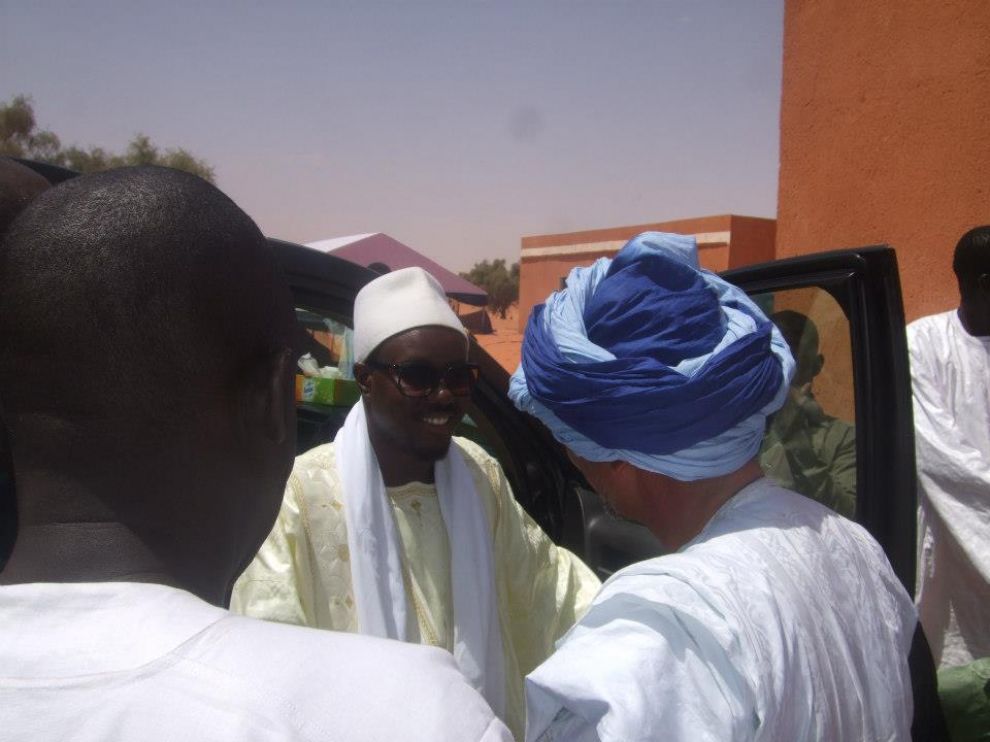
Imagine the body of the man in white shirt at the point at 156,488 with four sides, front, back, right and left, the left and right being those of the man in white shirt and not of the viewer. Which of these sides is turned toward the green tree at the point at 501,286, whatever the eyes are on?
front

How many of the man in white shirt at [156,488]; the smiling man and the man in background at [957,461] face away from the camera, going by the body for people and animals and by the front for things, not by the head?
1

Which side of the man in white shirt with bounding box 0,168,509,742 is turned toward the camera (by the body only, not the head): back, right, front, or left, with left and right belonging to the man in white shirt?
back

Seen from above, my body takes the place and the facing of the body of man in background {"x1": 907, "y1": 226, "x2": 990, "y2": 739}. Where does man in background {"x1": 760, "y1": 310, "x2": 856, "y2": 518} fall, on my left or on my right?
on my right

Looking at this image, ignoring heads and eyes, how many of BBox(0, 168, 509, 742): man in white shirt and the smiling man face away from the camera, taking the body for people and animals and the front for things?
1

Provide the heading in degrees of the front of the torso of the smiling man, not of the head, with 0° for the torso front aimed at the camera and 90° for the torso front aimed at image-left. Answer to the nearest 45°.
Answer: approximately 315°

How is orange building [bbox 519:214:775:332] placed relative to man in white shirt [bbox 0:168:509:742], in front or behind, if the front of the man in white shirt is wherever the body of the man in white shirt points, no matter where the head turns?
in front

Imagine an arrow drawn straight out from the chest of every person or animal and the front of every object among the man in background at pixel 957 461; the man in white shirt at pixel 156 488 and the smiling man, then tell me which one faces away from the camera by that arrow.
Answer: the man in white shirt at pixel 156 488

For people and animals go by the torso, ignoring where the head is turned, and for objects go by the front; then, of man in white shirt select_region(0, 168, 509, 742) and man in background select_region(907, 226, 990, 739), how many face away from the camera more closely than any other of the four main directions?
1

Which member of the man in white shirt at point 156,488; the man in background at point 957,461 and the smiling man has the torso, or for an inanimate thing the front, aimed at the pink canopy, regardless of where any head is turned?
the man in white shirt at point 156,488

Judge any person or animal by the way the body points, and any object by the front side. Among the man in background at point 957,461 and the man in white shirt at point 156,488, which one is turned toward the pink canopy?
the man in white shirt at point 156,488

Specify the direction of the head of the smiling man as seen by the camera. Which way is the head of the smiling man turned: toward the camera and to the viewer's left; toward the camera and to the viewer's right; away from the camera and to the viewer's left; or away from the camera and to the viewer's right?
toward the camera and to the viewer's right
